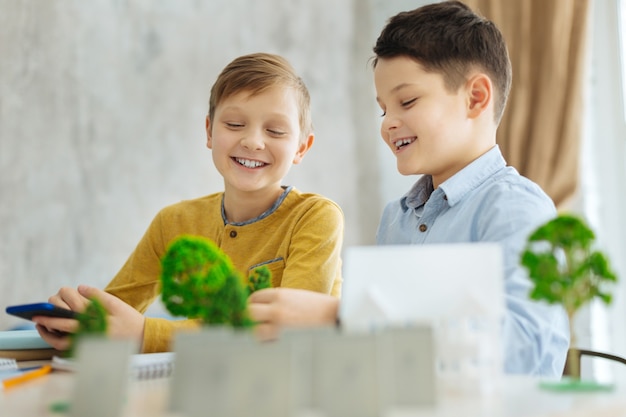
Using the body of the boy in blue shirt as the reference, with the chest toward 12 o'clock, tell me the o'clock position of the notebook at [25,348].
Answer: The notebook is roughly at 1 o'clock from the boy in blue shirt.

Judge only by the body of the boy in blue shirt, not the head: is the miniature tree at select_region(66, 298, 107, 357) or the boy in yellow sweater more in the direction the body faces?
the miniature tree

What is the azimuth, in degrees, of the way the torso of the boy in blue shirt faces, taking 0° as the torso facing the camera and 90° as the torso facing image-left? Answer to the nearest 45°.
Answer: approximately 45°
